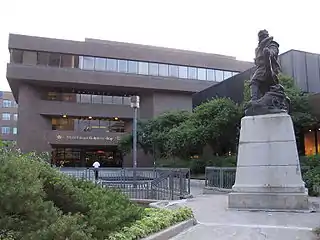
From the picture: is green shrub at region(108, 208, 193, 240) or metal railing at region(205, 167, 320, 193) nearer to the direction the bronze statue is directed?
the green shrub

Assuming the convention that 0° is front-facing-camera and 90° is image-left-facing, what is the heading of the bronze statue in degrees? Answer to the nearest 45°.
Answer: approximately 45°

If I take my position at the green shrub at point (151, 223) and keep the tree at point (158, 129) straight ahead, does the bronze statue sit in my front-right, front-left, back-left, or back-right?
front-right

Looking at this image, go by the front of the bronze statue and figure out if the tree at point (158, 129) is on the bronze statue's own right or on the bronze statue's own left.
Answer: on the bronze statue's own right

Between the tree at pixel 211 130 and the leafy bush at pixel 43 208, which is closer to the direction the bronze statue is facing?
the leafy bush

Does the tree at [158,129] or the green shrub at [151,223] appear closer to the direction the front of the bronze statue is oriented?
the green shrub
